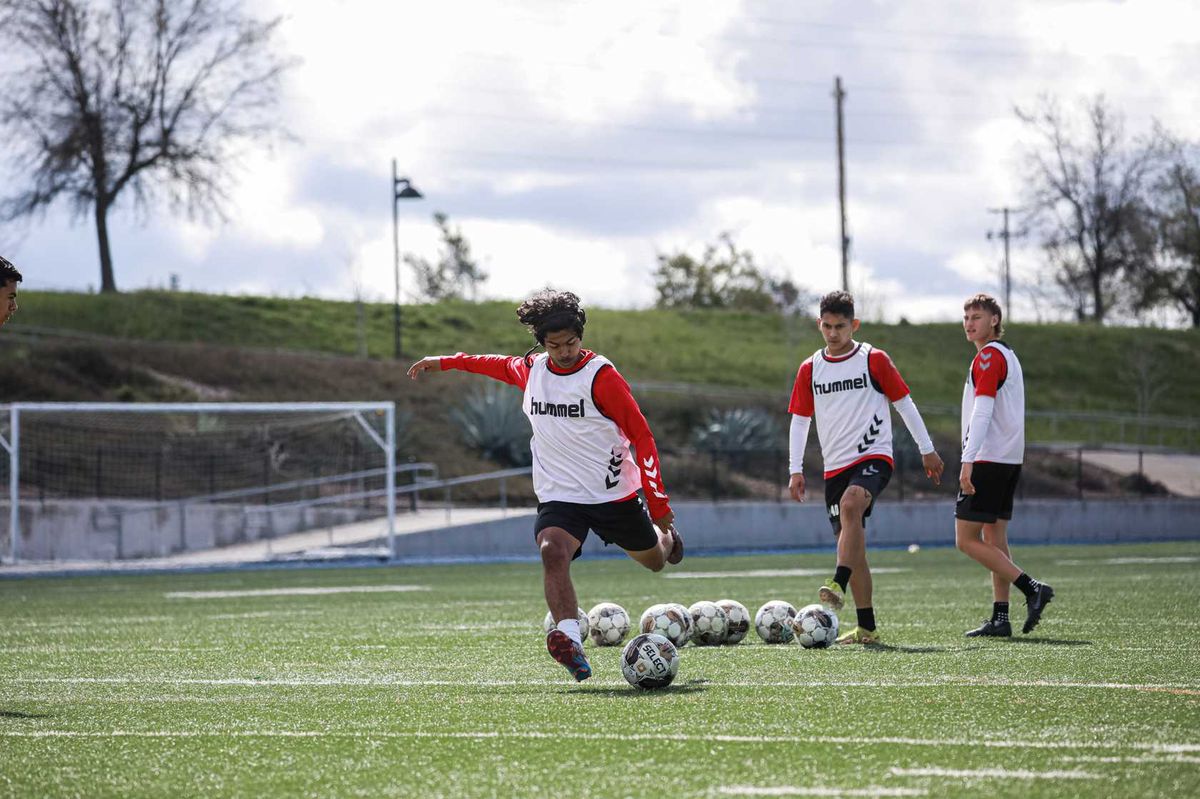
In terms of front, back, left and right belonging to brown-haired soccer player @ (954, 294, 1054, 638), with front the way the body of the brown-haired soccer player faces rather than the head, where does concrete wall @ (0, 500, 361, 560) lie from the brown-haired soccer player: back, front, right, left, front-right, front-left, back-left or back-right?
front-right

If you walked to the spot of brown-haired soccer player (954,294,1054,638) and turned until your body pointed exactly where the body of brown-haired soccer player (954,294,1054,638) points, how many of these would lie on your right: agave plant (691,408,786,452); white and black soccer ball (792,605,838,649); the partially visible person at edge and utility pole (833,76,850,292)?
2

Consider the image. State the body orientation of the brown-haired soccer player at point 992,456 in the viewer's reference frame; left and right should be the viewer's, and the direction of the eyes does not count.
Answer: facing to the left of the viewer

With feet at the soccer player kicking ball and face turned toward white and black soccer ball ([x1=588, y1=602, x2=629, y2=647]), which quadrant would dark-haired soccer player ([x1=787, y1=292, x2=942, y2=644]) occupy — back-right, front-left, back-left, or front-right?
front-right

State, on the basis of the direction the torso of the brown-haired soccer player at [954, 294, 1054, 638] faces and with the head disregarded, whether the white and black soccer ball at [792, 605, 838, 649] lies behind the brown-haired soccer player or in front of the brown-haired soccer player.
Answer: in front

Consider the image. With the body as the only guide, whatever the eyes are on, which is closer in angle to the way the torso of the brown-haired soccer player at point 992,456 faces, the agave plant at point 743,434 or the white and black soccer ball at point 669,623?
the white and black soccer ball

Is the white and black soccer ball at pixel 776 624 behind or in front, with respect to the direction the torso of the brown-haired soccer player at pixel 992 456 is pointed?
in front

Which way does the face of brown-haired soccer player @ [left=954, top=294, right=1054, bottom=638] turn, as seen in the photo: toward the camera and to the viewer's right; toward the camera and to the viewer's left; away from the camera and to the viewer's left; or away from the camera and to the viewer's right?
toward the camera and to the viewer's left
